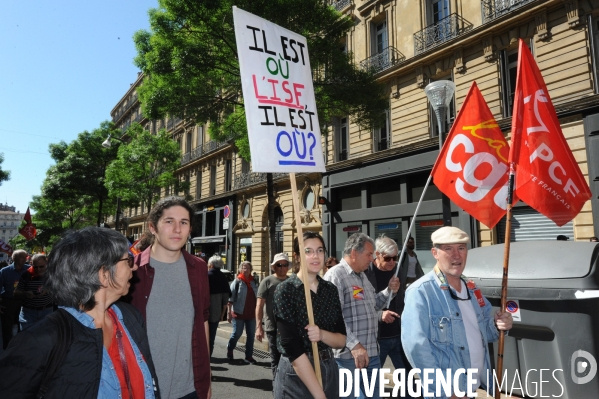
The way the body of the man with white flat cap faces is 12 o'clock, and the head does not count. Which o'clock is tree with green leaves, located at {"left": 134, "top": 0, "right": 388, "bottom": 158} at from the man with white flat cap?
The tree with green leaves is roughly at 6 o'clock from the man with white flat cap.

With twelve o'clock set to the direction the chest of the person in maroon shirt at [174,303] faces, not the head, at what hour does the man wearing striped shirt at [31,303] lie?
The man wearing striped shirt is roughly at 5 o'clock from the person in maroon shirt.

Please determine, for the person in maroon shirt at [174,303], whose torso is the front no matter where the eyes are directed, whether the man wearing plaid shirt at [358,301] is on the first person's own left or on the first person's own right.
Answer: on the first person's own left

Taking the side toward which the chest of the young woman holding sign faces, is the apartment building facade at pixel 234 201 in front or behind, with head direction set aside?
behind

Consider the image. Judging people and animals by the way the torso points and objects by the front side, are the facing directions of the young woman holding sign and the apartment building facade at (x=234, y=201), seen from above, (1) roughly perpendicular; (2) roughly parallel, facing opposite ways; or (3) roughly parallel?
roughly perpendicular

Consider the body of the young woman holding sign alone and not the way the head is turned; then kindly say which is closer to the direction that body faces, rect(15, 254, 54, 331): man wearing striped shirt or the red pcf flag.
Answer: the red pcf flag

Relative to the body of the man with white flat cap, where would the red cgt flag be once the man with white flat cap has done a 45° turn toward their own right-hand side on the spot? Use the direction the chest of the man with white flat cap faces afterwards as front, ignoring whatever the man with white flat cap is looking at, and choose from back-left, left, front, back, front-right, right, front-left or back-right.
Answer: back

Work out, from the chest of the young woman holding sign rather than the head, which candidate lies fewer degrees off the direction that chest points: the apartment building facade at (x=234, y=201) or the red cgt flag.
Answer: the red cgt flag

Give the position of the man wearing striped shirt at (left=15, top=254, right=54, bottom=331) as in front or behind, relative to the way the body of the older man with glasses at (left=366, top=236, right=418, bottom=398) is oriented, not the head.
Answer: behind
